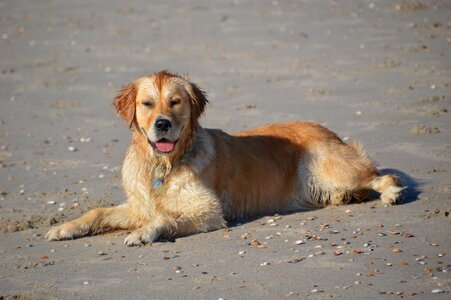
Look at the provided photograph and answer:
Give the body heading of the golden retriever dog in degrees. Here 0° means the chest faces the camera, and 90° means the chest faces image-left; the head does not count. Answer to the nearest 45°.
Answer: approximately 45°

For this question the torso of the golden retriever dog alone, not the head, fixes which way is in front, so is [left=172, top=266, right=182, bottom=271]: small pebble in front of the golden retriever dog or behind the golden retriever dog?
in front
